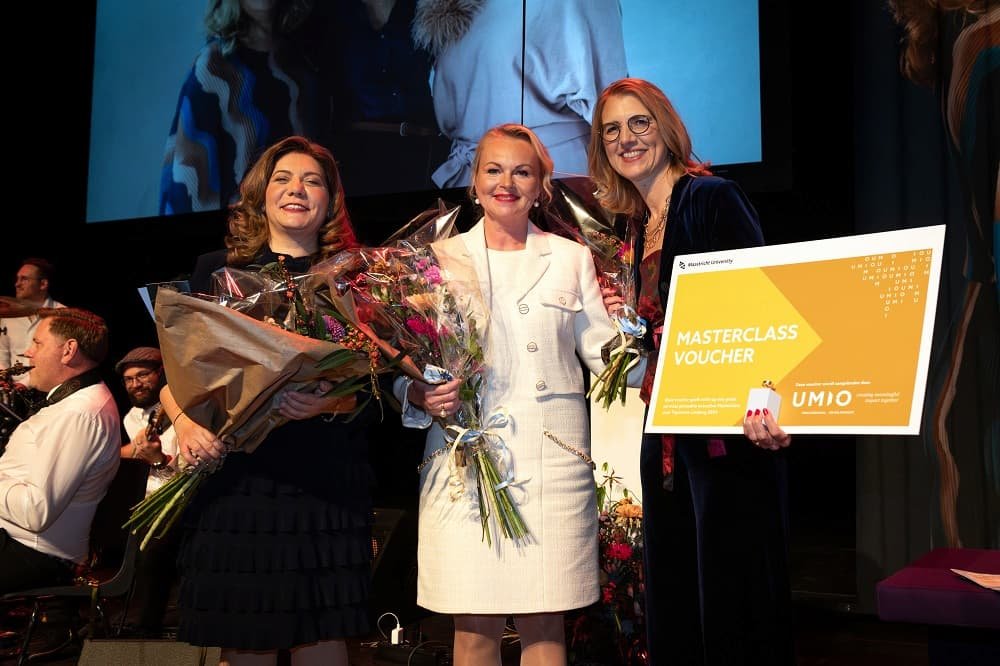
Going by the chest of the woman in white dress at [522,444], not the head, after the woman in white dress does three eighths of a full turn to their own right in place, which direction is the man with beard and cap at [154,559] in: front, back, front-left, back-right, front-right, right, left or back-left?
front

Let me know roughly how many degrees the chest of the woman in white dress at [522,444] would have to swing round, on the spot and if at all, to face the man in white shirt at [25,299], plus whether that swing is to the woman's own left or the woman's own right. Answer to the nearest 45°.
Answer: approximately 135° to the woman's own right

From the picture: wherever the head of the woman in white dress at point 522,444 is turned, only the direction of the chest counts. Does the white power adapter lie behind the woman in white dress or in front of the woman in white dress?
behind

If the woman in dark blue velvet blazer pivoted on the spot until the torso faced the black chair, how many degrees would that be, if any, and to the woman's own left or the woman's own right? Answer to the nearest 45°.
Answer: approximately 90° to the woman's own right

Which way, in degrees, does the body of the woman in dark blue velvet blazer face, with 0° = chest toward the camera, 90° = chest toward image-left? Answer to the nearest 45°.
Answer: approximately 45°

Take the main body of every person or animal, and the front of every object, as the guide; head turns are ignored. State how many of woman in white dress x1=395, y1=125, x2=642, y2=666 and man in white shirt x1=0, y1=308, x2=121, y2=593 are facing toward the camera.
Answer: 1
